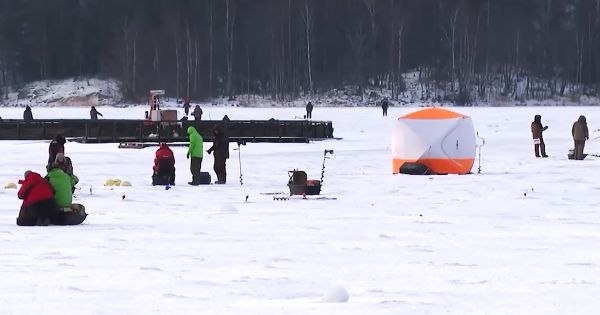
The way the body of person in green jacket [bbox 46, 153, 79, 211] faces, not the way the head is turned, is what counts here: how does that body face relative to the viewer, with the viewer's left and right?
facing away from the viewer

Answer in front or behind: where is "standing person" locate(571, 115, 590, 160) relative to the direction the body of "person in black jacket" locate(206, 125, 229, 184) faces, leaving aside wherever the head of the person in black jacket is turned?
behind

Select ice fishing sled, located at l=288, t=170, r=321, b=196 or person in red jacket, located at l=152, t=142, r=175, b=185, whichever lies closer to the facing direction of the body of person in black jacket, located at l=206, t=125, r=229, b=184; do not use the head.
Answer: the person in red jacket

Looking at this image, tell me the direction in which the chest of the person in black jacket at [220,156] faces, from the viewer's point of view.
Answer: to the viewer's left
